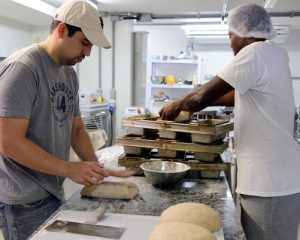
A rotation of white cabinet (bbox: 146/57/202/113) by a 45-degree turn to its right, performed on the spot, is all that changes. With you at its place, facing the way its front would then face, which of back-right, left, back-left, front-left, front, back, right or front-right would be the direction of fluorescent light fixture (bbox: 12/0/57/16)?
front

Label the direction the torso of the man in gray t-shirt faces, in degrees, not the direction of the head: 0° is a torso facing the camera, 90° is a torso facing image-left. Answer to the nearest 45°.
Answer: approximately 315°

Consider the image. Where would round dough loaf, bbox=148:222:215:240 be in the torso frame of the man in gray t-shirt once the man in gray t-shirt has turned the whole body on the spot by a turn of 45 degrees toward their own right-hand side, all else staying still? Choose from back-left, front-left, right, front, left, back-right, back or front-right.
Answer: front-left

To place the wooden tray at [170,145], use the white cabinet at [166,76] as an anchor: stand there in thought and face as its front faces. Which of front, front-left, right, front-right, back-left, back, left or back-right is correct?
front

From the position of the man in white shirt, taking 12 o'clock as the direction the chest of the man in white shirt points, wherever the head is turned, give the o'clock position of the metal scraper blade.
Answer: The metal scraper blade is roughly at 9 o'clock from the man in white shirt.

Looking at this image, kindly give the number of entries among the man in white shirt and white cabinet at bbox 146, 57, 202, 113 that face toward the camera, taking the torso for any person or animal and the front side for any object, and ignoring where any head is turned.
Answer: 1

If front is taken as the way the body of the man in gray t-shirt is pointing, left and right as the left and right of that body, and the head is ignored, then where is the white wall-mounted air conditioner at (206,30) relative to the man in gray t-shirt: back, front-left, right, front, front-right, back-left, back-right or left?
left

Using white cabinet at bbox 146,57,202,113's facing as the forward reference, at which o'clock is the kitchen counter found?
The kitchen counter is roughly at 12 o'clock from the white cabinet.

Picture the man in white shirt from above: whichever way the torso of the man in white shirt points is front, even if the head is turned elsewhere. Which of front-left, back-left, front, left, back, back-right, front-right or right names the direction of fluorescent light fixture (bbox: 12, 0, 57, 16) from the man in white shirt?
front

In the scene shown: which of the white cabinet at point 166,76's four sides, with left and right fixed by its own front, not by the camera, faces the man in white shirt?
front

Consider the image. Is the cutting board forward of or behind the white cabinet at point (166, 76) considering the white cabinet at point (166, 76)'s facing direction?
forward

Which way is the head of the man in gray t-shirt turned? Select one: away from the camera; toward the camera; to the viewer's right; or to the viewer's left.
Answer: to the viewer's right

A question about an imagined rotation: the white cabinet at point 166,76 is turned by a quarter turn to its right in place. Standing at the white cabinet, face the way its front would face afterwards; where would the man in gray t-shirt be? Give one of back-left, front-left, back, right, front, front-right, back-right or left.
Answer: left

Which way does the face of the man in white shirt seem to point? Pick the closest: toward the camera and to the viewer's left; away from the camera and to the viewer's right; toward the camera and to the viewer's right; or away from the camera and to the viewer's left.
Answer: away from the camera and to the viewer's left

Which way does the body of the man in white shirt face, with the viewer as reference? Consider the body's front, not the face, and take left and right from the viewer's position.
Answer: facing away from the viewer and to the left of the viewer

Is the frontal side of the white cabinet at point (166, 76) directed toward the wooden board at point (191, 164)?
yes

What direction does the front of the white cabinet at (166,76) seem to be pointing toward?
toward the camera
